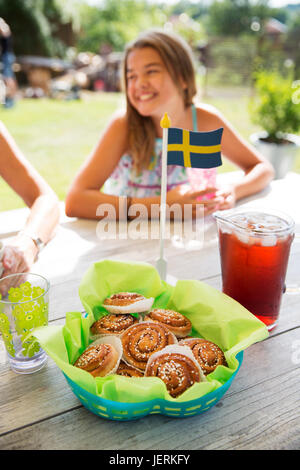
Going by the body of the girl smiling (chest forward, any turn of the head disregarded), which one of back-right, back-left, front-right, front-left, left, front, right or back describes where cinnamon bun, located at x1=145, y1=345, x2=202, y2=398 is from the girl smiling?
front

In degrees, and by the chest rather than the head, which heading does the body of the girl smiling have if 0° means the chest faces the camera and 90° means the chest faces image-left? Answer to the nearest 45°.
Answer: approximately 0°

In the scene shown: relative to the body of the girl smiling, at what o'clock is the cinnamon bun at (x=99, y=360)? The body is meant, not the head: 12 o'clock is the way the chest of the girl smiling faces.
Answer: The cinnamon bun is roughly at 12 o'clock from the girl smiling.

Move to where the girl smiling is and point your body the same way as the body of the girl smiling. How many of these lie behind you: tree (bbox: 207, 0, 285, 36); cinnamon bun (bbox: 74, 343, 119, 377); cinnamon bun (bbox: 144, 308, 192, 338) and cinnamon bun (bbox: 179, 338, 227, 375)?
1

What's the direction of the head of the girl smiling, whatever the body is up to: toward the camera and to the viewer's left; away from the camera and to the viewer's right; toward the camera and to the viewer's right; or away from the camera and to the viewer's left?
toward the camera and to the viewer's left

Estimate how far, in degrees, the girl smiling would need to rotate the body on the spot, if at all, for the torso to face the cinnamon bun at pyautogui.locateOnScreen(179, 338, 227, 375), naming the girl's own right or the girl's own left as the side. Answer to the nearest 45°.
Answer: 0° — they already face it

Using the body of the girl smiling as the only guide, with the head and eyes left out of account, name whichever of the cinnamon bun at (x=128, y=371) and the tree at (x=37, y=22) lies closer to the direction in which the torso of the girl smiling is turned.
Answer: the cinnamon bun

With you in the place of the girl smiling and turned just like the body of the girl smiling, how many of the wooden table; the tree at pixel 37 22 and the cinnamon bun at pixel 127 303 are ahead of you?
2

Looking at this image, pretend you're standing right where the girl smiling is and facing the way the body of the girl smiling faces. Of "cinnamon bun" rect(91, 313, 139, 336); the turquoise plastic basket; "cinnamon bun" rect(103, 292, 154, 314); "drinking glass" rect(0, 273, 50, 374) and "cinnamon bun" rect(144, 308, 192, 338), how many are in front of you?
5

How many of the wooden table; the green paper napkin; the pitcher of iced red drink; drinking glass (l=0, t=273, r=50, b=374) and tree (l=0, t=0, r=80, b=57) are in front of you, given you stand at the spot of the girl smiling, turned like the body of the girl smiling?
4

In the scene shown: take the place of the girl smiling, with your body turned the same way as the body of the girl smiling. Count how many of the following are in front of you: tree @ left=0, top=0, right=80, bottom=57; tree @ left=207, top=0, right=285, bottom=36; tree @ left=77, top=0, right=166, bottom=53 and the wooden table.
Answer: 1

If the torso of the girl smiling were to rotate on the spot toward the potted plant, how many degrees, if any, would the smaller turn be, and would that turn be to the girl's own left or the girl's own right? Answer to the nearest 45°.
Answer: approximately 135° to the girl's own left

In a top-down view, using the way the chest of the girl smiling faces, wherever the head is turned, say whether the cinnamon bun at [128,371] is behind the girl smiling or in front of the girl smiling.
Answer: in front

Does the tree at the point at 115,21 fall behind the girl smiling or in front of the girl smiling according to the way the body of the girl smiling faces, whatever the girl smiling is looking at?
behind

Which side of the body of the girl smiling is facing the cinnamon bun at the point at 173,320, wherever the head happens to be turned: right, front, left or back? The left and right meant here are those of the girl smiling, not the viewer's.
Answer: front

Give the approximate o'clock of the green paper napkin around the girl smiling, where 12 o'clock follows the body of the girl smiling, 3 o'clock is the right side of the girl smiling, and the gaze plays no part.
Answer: The green paper napkin is roughly at 12 o'clock from the girl smiling.

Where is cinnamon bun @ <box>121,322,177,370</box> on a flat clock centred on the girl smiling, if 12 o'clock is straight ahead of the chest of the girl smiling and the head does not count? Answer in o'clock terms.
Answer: The cinnamon bun is roughly at 12 o'clock from the girl smiling.

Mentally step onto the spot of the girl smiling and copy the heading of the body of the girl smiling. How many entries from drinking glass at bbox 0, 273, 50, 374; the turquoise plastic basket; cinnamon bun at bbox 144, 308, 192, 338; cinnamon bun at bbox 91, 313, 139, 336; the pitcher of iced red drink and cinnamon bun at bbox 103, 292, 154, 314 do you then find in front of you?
6

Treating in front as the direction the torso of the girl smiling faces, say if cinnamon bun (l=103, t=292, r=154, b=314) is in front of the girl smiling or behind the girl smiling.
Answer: in front
